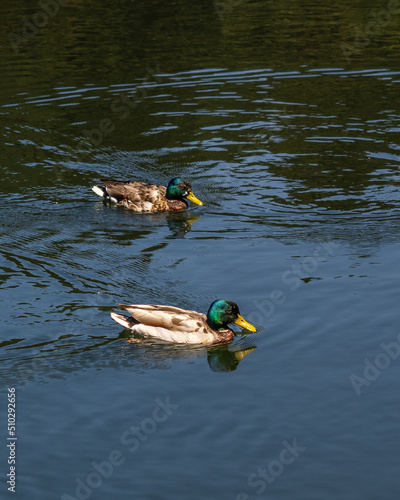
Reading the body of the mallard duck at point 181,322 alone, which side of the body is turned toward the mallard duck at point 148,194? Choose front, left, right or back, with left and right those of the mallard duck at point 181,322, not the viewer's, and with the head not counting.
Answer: left

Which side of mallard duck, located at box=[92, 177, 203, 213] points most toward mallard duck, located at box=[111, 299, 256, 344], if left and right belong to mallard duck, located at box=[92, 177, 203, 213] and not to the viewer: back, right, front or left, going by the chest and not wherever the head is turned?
right

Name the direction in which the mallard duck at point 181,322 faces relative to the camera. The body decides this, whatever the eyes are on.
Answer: to the viewer's right

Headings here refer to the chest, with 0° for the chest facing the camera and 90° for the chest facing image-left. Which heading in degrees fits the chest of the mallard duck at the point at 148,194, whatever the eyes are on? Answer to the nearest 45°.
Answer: approximately 270°

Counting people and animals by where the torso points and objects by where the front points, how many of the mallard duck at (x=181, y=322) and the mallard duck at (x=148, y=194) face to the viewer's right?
2
